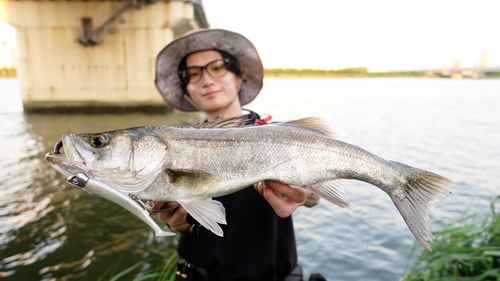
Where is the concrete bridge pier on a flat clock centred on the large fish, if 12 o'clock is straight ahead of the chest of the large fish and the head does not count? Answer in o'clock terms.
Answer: The concrete bridge pier is roughly at 2 o'clock from the large fish.

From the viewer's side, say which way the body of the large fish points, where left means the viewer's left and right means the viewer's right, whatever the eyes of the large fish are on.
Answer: facing to the left of the viewer

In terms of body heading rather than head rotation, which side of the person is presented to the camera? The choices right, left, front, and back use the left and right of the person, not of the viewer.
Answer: front
